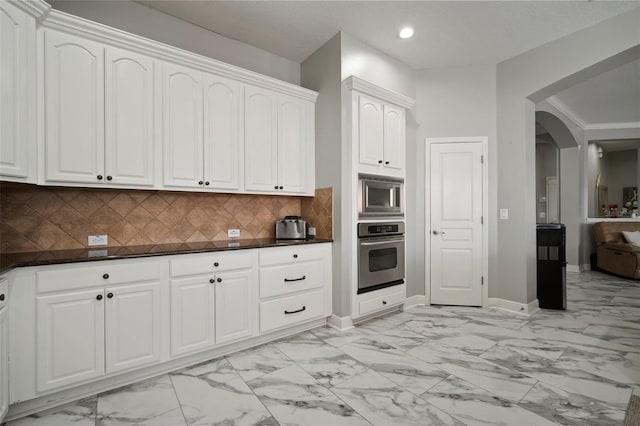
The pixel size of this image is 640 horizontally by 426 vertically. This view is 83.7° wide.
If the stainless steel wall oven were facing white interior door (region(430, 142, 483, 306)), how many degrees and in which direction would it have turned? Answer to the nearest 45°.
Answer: approximately 90° to its left

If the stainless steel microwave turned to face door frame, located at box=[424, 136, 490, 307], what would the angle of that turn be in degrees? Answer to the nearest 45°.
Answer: approximately 90° to its left

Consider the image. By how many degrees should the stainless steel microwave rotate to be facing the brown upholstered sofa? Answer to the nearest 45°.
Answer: approximately 90° to its left

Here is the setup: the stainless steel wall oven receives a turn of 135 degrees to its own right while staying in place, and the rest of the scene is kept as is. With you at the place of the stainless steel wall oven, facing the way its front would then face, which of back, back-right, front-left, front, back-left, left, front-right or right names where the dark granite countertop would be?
front-left

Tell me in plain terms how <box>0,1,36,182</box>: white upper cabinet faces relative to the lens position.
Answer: facing the viewer and to the right of the viewer

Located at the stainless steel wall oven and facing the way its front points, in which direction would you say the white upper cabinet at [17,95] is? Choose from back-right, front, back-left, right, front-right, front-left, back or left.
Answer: right
